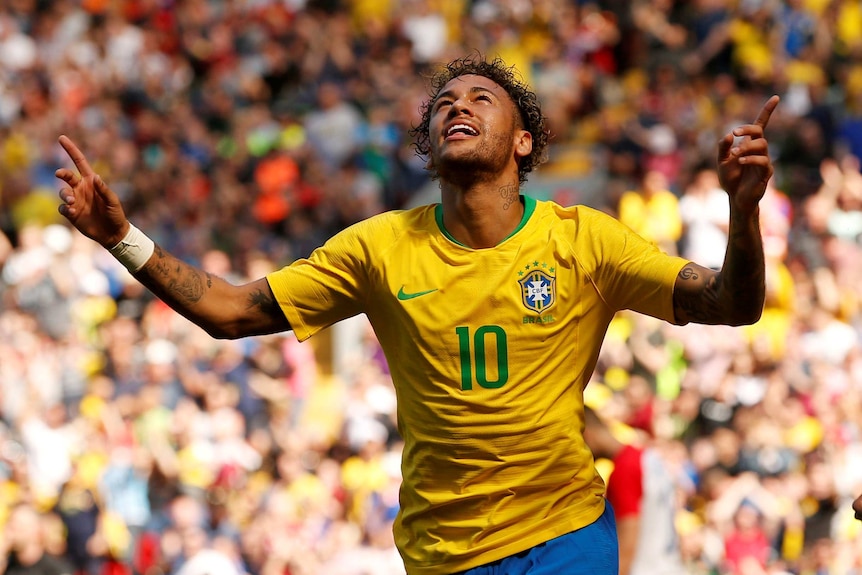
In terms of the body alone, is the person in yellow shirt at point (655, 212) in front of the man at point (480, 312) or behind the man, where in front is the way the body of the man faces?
behind

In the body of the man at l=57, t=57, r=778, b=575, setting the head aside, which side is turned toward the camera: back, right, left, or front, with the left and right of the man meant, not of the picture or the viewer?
front

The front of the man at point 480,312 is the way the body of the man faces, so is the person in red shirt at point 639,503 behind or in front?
behind
